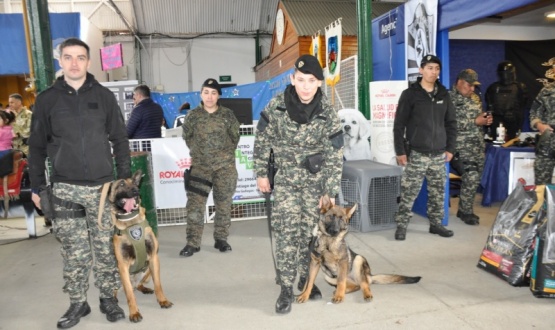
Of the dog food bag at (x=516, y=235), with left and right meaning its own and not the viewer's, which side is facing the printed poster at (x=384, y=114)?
right

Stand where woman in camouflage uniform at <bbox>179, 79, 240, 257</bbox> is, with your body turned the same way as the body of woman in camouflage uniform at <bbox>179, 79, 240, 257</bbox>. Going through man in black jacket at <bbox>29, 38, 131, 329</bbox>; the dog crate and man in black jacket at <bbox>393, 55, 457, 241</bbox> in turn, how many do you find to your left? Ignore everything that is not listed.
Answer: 2

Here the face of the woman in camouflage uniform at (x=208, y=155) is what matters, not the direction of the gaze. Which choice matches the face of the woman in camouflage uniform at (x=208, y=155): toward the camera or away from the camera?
toward the camera

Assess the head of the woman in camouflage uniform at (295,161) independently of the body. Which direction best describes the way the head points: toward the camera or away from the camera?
toward the camera

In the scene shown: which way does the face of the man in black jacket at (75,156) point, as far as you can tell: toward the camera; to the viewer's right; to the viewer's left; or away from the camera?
toward the camera

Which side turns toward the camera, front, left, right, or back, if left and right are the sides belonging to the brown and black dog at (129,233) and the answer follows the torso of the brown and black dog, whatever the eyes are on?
front

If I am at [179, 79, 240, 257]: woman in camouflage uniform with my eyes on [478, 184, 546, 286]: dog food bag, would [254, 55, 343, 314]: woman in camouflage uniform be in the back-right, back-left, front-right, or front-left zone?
front-right

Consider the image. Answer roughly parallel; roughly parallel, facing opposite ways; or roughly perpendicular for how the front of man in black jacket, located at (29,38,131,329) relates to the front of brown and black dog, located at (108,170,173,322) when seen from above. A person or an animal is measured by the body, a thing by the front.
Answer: roughly parallel

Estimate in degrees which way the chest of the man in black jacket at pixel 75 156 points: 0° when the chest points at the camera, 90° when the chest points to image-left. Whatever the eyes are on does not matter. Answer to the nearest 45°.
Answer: approximately 0°

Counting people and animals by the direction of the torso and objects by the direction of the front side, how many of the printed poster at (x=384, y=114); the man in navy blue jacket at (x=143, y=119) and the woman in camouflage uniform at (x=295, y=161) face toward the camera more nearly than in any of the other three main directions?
2

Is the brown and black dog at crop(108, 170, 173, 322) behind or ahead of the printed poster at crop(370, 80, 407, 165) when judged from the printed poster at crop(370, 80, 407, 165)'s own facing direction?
ahead

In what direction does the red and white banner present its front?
toward the camera

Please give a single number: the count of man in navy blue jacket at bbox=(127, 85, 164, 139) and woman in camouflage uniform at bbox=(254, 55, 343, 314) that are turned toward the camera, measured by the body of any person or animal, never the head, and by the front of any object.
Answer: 1
